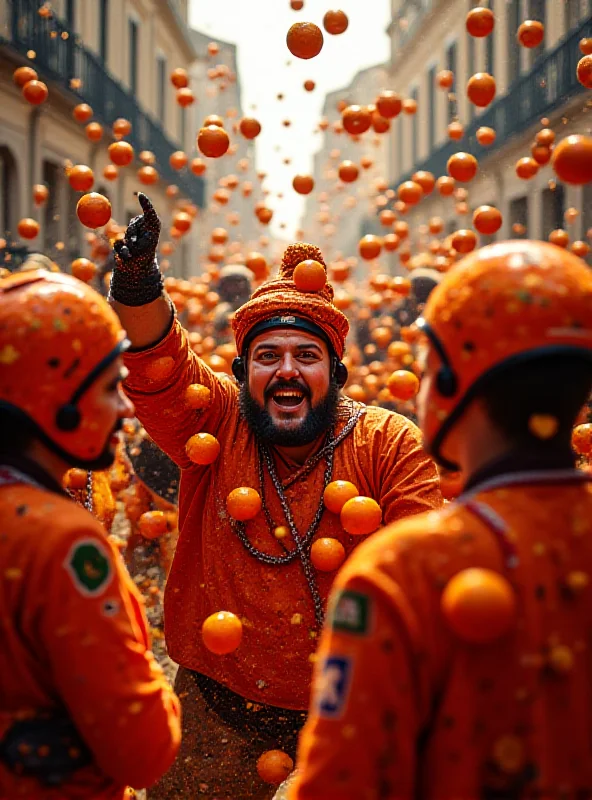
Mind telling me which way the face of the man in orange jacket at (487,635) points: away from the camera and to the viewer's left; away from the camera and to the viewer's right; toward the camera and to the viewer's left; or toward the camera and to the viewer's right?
away from the camera and to the viewer's left

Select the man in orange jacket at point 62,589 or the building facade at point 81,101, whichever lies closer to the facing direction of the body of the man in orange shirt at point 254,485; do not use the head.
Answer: the man in orange jacket

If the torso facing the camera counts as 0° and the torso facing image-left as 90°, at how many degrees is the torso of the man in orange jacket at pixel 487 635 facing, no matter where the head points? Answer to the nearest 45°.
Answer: approximately 135°

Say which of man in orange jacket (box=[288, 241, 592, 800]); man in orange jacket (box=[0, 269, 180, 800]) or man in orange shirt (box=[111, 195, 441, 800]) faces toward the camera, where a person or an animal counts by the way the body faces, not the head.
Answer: man in orange shirt (box=[111, 195, 441, 800])

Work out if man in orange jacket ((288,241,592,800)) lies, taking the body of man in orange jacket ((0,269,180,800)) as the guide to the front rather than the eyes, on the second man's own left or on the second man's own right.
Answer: on the second man's own right

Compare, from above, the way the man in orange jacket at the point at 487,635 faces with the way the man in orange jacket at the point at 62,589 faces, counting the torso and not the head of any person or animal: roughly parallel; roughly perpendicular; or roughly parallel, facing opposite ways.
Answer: roughly perpendicular

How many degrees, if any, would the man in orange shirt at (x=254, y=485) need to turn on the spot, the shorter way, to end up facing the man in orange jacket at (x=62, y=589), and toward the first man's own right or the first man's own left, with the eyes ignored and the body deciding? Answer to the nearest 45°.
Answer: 0° — they already face them

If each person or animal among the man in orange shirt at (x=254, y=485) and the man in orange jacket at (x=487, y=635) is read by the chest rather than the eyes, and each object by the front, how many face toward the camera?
1

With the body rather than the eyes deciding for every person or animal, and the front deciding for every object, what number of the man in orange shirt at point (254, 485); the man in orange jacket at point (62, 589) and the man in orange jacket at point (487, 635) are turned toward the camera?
1

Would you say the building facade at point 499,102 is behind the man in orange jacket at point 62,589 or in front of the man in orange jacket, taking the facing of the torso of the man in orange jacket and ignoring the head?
in front

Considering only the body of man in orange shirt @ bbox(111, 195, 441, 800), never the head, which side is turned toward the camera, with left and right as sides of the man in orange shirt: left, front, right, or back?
front

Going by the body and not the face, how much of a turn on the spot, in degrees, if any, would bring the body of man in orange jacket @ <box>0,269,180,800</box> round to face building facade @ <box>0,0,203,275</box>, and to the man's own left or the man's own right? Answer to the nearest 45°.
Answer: approximately 45° to the man's own left

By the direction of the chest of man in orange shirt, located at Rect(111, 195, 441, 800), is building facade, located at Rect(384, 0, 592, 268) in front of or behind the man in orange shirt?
behind

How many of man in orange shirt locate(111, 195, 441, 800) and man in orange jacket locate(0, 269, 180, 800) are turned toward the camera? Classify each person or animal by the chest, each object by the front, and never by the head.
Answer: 1

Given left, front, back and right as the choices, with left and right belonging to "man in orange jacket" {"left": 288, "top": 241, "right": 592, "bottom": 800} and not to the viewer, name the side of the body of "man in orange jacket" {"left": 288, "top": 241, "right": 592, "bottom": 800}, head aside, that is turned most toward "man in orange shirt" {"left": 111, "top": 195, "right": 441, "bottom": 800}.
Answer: front

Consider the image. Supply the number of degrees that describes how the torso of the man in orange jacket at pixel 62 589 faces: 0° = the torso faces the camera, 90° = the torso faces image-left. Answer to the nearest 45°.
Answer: approximately 225°

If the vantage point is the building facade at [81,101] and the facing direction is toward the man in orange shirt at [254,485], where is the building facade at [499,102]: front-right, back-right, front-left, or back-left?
front-left

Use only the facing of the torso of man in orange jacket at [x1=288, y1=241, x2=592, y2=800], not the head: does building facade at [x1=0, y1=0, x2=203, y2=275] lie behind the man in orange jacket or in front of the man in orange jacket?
in front
